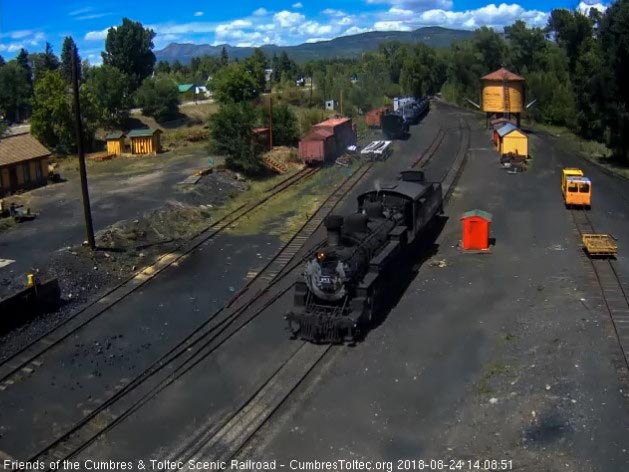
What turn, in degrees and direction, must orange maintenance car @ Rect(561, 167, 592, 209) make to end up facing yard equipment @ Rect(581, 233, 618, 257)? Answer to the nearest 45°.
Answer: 0° — it already faces it

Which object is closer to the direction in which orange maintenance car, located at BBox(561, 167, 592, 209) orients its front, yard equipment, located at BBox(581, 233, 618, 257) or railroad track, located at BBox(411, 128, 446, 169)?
the yard equipment

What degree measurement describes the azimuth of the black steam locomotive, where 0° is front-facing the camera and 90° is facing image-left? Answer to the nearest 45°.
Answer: approximately 45°

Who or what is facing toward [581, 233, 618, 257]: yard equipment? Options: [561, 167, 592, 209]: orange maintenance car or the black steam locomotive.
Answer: the orange maintenance car

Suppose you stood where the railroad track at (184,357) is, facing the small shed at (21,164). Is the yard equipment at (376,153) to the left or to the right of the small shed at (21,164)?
right

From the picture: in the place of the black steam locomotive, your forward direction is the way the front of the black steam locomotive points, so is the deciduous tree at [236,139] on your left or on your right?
on your right
